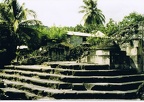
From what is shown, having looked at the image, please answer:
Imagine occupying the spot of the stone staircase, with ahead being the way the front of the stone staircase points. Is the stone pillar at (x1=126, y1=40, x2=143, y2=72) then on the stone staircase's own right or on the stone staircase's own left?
on the stone staircase's own left

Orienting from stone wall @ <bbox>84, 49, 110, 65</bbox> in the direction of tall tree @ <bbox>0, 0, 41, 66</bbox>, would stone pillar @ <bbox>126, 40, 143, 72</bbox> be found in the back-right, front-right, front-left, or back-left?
back-left

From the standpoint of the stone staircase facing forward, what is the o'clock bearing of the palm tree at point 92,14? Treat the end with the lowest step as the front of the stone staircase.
The palm tree is roughly at 6 o'clock from the stone staircase.

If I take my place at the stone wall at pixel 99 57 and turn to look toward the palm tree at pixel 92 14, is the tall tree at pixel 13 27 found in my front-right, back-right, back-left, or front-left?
front-left

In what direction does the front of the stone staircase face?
toward the camera
